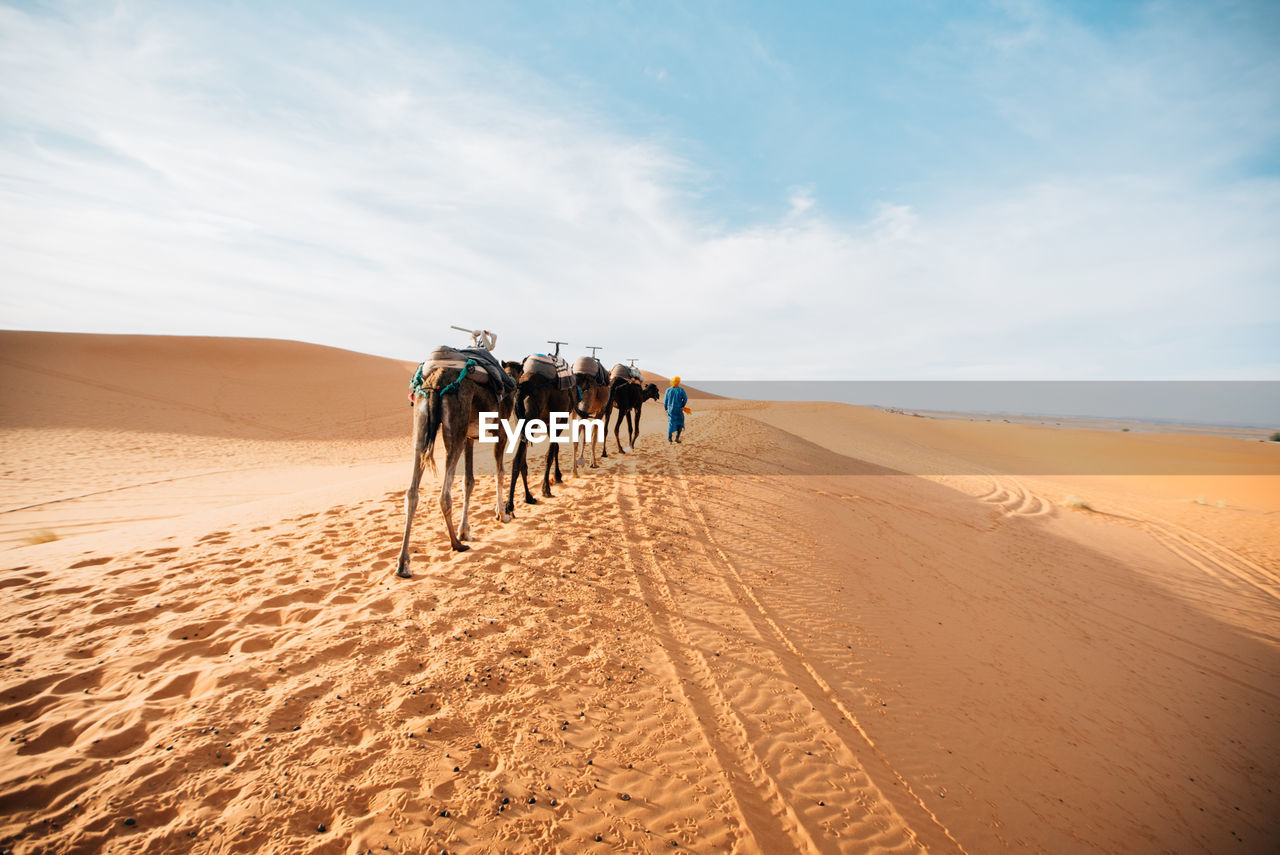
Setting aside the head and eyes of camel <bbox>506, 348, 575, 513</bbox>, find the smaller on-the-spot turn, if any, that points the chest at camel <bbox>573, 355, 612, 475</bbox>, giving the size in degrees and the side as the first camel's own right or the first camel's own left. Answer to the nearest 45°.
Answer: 0° — it already faces it

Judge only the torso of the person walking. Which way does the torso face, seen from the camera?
away from the camera

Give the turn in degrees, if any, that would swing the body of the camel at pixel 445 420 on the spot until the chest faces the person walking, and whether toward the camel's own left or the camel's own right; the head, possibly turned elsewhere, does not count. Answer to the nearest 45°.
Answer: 0° — it already faces them

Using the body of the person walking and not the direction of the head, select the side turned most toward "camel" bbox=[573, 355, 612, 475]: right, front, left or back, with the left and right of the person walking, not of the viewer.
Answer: back

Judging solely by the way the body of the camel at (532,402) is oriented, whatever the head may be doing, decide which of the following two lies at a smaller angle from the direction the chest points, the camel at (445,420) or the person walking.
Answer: the person walking

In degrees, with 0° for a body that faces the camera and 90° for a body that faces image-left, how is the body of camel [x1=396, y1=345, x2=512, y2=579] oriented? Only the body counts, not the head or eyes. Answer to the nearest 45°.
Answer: approximately 225°

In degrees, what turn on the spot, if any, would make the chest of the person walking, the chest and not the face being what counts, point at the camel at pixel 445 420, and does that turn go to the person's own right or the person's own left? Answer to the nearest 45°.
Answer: approximately 180°

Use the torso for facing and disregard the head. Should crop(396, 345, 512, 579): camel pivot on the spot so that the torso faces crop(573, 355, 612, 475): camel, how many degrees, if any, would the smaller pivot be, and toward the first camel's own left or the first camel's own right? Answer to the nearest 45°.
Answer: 0° — it already faces it

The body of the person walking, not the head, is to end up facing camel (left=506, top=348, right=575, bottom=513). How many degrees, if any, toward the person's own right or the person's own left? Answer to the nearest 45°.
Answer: approximately 180°
